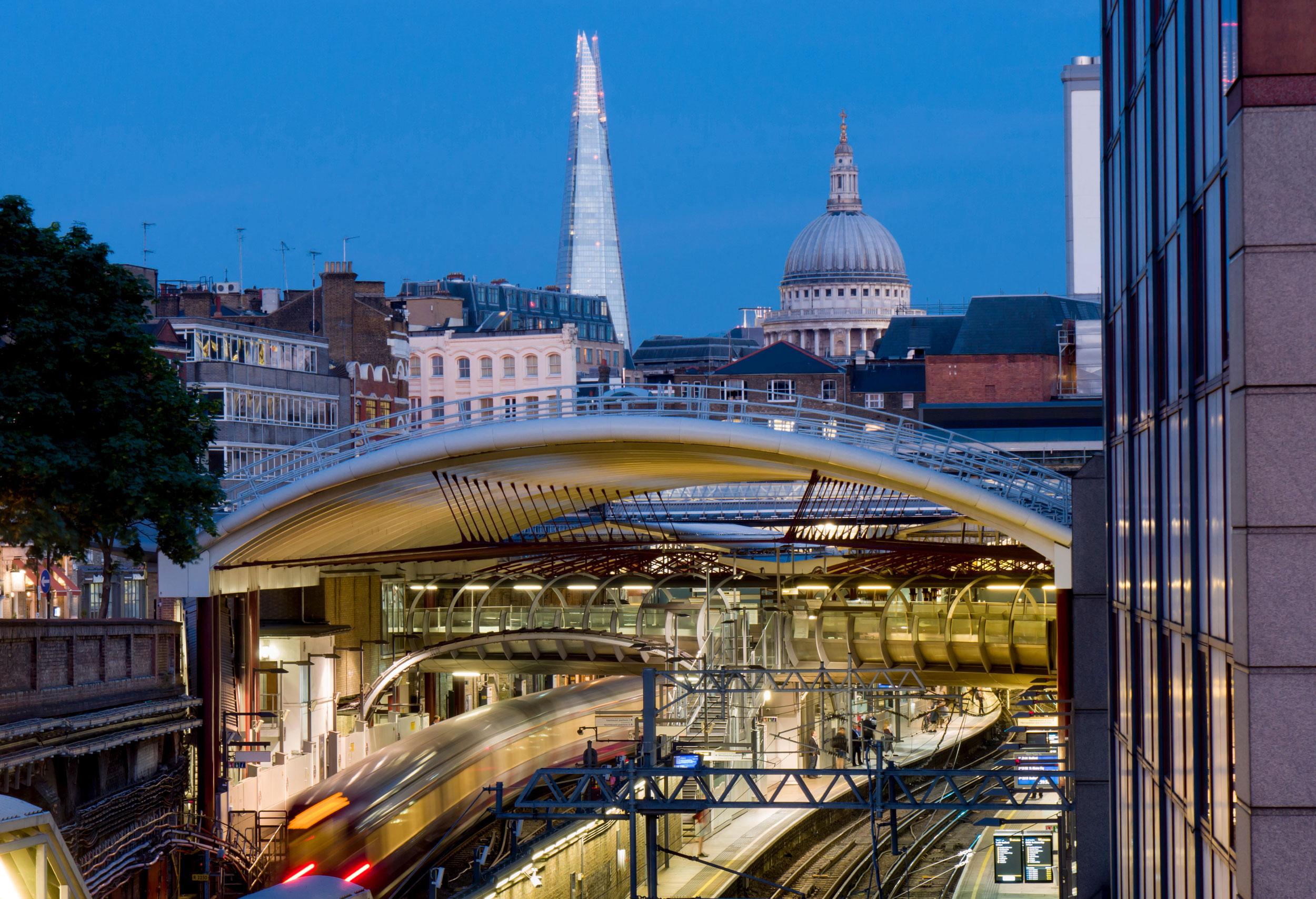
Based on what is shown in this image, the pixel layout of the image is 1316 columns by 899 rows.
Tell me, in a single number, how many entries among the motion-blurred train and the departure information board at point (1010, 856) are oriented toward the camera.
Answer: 1

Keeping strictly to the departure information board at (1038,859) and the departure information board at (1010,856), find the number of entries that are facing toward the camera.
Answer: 2

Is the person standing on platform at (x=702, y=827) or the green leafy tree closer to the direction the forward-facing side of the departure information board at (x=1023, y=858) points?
the green leafy tree

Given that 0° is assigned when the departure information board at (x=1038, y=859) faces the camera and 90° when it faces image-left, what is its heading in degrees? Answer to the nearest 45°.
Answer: approximately 0°

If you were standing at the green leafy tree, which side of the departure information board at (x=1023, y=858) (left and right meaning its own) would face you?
right

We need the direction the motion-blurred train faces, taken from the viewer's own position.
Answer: facing away from the viewer and to the right of the viewer

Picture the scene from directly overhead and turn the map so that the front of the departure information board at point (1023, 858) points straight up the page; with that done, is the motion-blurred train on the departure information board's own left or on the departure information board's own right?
on the departure information board's own right
